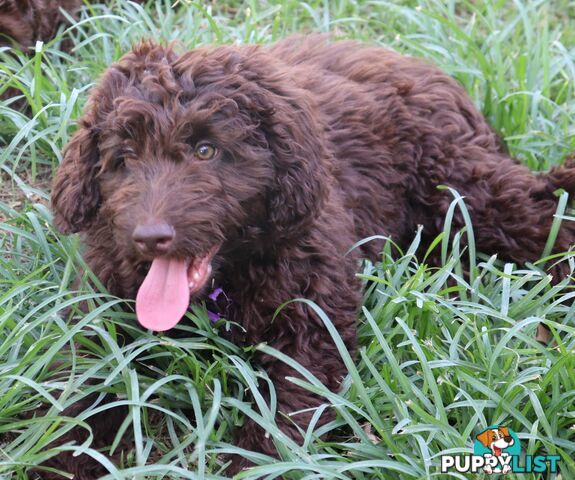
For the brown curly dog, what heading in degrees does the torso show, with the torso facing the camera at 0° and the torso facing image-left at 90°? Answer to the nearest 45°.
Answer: approximately 45°
